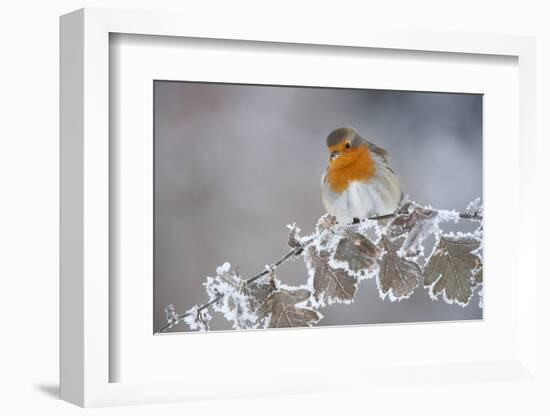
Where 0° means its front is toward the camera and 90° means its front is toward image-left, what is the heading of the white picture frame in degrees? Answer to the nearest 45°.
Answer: approximately 315°
